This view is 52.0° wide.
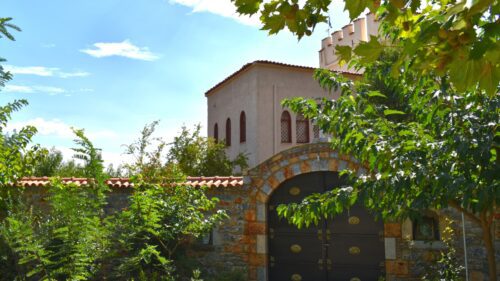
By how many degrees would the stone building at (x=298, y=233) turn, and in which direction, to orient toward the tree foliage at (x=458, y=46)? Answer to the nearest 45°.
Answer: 0° — it already faces it

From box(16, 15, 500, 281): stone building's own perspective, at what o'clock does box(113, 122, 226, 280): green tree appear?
The green tree is roughly at 2 o'clock from the stone building.

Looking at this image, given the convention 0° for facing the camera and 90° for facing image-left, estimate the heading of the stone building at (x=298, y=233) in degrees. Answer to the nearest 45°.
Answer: approximately 0°

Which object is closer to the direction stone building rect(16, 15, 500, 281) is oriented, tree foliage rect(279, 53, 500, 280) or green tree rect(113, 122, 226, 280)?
the tree foliage
